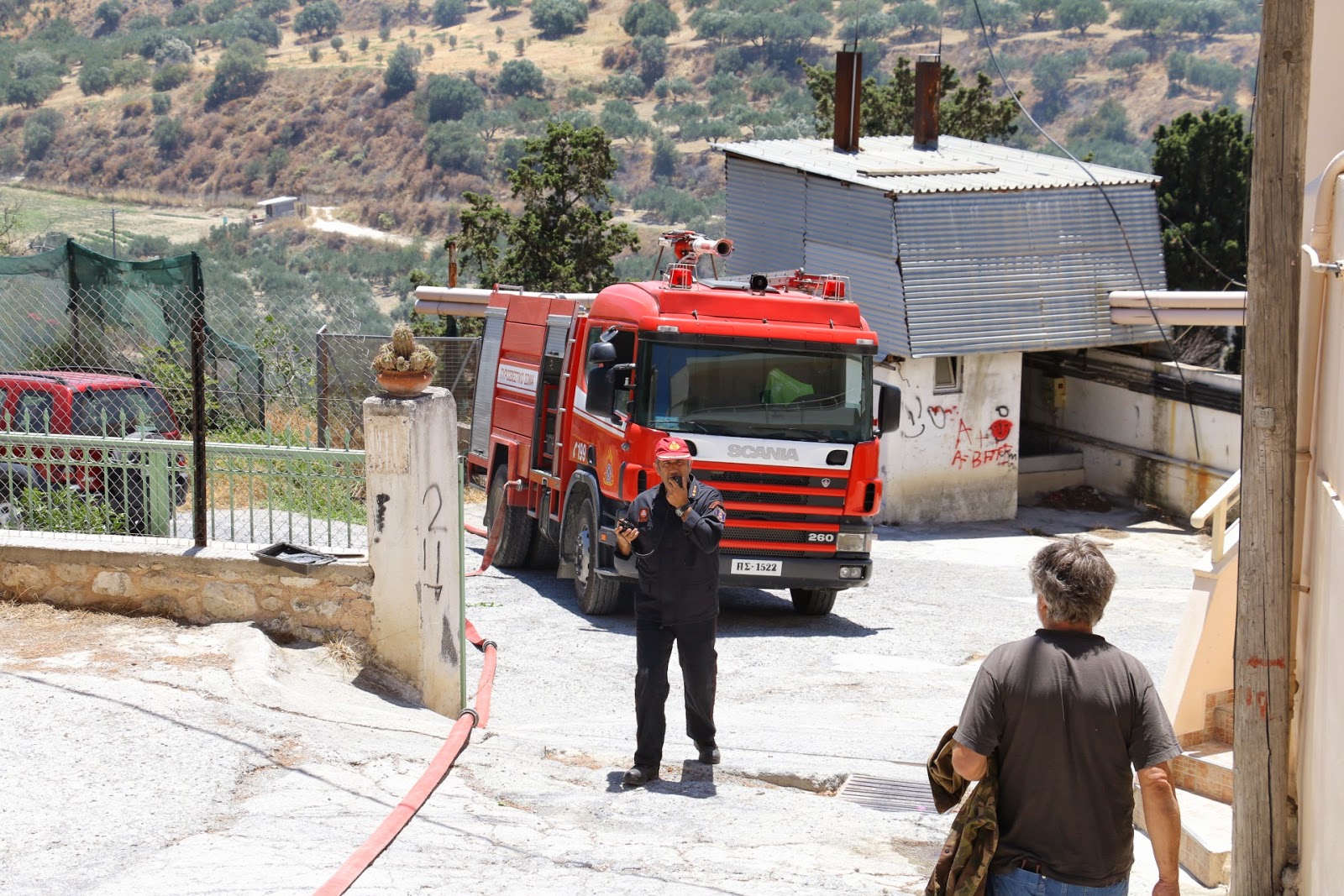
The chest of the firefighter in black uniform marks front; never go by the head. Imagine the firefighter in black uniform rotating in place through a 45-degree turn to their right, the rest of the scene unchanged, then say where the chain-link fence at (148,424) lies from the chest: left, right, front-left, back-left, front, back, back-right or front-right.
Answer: right

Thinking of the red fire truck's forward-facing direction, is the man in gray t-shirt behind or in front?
in front

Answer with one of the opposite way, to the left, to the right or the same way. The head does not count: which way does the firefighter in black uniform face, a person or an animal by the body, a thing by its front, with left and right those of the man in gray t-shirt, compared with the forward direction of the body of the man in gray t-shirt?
the opposite way

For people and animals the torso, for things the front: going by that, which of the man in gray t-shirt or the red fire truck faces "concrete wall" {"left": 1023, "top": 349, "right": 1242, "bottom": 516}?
the man in gray t-shirt

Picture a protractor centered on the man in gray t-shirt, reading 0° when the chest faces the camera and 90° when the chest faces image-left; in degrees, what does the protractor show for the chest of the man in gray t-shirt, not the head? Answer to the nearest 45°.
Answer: approximately 180°

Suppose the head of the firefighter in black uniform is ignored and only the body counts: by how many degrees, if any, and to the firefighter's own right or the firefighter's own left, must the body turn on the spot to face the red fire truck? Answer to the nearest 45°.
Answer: approximately 180°

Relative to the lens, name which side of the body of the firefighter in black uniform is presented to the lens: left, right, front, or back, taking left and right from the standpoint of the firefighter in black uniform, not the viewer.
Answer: front

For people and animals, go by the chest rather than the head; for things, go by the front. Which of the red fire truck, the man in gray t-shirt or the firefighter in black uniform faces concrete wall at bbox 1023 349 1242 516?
the man in gray t-shirt

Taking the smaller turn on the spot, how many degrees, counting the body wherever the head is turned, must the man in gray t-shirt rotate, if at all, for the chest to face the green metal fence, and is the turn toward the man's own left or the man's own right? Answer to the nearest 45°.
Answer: approximately 45° to the man's own left

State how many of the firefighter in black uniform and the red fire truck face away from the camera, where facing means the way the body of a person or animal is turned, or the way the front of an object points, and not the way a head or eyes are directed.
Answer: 0

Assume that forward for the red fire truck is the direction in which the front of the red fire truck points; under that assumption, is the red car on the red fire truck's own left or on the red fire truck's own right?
on the red fire truck's own right

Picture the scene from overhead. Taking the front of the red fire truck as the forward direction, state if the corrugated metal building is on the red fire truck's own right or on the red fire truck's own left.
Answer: on the red fire truck's own left
